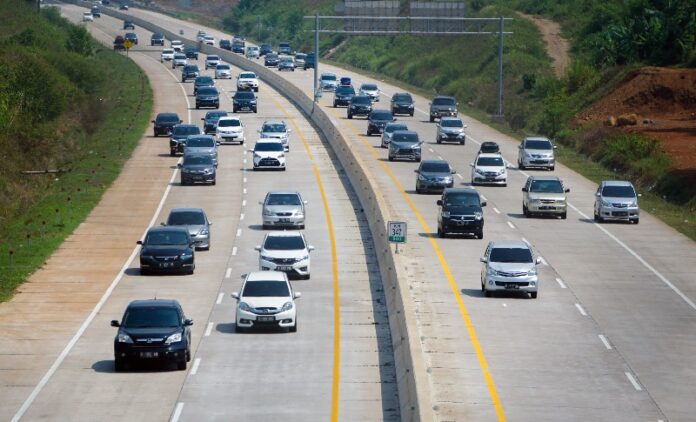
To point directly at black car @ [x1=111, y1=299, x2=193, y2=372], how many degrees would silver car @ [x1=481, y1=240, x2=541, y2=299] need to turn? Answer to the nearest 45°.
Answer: approximately 45° to its right

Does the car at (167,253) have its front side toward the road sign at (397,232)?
no

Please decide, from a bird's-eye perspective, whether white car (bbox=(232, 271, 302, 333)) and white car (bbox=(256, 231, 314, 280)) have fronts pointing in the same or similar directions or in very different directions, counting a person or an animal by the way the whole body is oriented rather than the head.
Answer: same or similar directions

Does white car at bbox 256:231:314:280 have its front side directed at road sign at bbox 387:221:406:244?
no

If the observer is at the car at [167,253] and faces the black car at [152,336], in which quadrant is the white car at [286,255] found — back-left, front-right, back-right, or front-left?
front-left

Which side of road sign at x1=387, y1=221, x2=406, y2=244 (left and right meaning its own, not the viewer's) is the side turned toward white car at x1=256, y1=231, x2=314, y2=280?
right

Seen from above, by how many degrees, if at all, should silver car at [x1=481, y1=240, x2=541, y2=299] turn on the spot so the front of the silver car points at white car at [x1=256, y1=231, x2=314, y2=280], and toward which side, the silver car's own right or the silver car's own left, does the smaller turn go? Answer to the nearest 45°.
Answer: approximately 90° to the silver car's own right

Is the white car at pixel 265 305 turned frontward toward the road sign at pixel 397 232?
no

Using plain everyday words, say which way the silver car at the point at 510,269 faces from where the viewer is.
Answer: facing the viewer

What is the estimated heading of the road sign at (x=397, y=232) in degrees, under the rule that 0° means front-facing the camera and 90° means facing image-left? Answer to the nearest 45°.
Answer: approximately 0°
